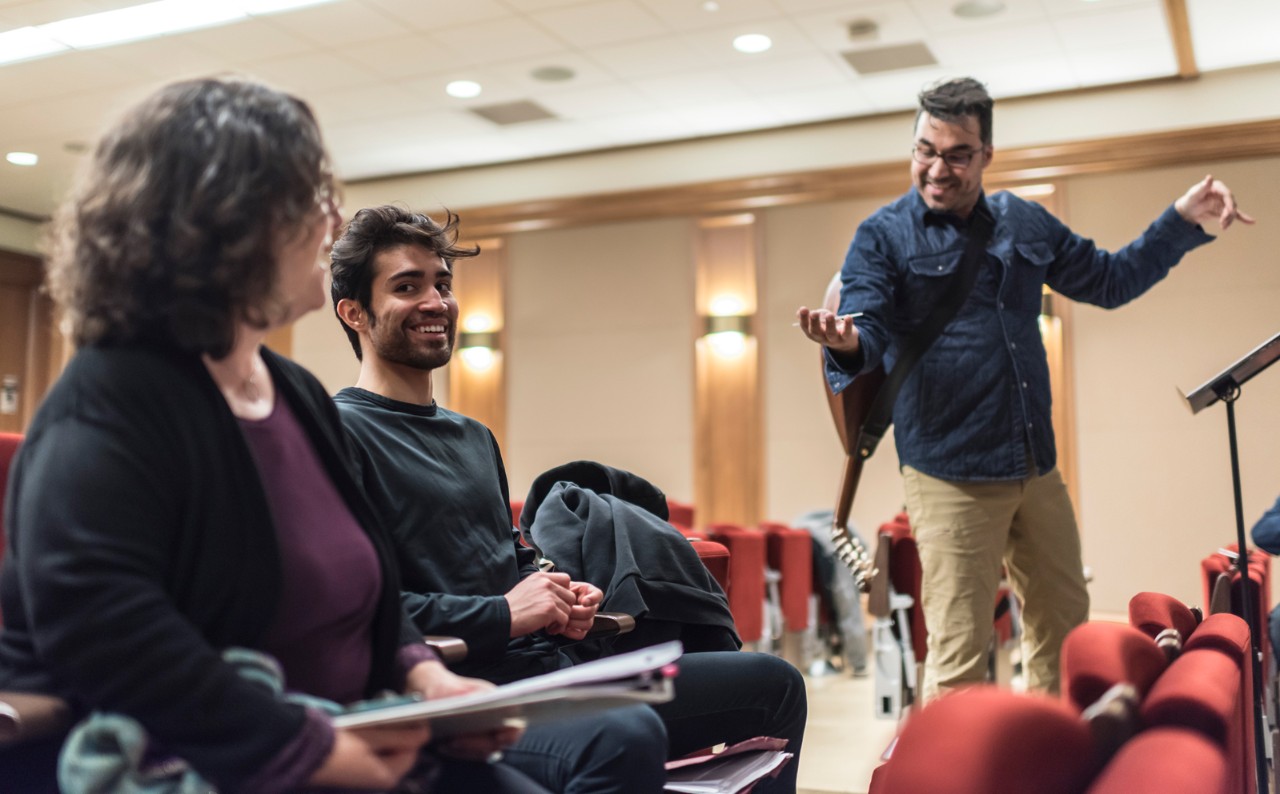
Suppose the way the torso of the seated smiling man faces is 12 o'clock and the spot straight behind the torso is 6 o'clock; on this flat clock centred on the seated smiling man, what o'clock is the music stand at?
The music stand is roughly at 10 o'clock from the seated smiling man.

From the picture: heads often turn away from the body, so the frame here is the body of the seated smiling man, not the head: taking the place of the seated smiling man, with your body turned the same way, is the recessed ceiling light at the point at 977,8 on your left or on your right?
on your left

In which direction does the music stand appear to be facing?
to the viewer's left

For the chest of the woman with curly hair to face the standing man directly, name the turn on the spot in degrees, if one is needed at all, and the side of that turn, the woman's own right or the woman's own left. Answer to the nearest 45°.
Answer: approximately 90° to the woman's own left

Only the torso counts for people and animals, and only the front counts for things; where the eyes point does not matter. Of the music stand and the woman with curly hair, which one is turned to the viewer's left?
the music stand

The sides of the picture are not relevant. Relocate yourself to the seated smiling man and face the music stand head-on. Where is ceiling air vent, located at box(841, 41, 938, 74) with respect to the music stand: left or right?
left

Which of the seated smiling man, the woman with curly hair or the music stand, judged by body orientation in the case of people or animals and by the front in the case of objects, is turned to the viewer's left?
the music stand

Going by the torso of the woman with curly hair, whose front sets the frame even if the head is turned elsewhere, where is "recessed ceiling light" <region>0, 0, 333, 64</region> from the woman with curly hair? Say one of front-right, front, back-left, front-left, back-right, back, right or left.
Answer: back-left

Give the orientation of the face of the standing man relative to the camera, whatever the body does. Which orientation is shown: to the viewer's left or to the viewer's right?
to the viewer's left

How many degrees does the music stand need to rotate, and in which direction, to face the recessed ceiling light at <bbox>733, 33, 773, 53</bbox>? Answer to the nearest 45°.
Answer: approximately 45° to its right

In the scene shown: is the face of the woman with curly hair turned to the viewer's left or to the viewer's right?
to the viewer's right

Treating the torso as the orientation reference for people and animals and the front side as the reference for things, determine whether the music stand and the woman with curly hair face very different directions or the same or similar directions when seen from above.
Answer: very different directions

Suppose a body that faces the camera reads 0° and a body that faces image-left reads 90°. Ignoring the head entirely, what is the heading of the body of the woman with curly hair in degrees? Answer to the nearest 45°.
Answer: approximately 315°

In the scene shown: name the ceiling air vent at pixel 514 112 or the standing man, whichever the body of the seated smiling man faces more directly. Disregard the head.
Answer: the standing man
